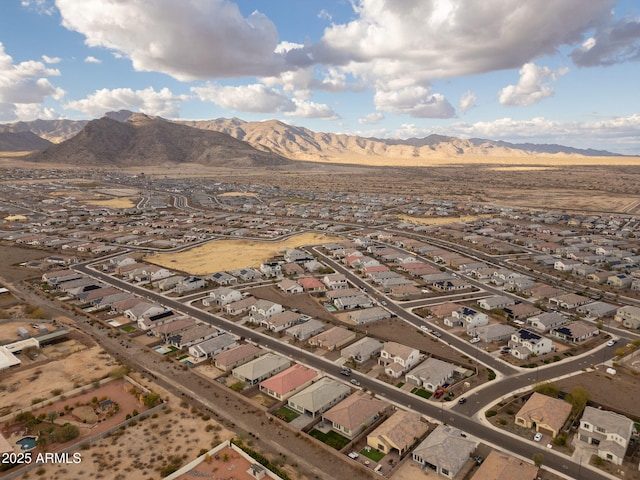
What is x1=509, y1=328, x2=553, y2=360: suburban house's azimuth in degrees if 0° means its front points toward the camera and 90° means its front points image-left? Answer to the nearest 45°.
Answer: approximately 45°

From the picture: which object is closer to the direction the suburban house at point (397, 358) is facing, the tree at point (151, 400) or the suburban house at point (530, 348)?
the tree

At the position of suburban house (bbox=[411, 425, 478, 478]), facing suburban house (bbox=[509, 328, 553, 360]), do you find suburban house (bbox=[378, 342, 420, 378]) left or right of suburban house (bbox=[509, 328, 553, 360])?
left

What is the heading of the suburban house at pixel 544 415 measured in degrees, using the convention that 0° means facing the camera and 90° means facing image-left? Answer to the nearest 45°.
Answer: approximately 45°

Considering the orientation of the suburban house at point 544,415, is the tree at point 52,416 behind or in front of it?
in front

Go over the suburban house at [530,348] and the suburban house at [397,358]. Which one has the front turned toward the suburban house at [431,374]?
the suburban house at [530,348]

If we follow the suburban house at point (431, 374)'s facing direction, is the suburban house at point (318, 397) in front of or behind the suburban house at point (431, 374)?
in front
